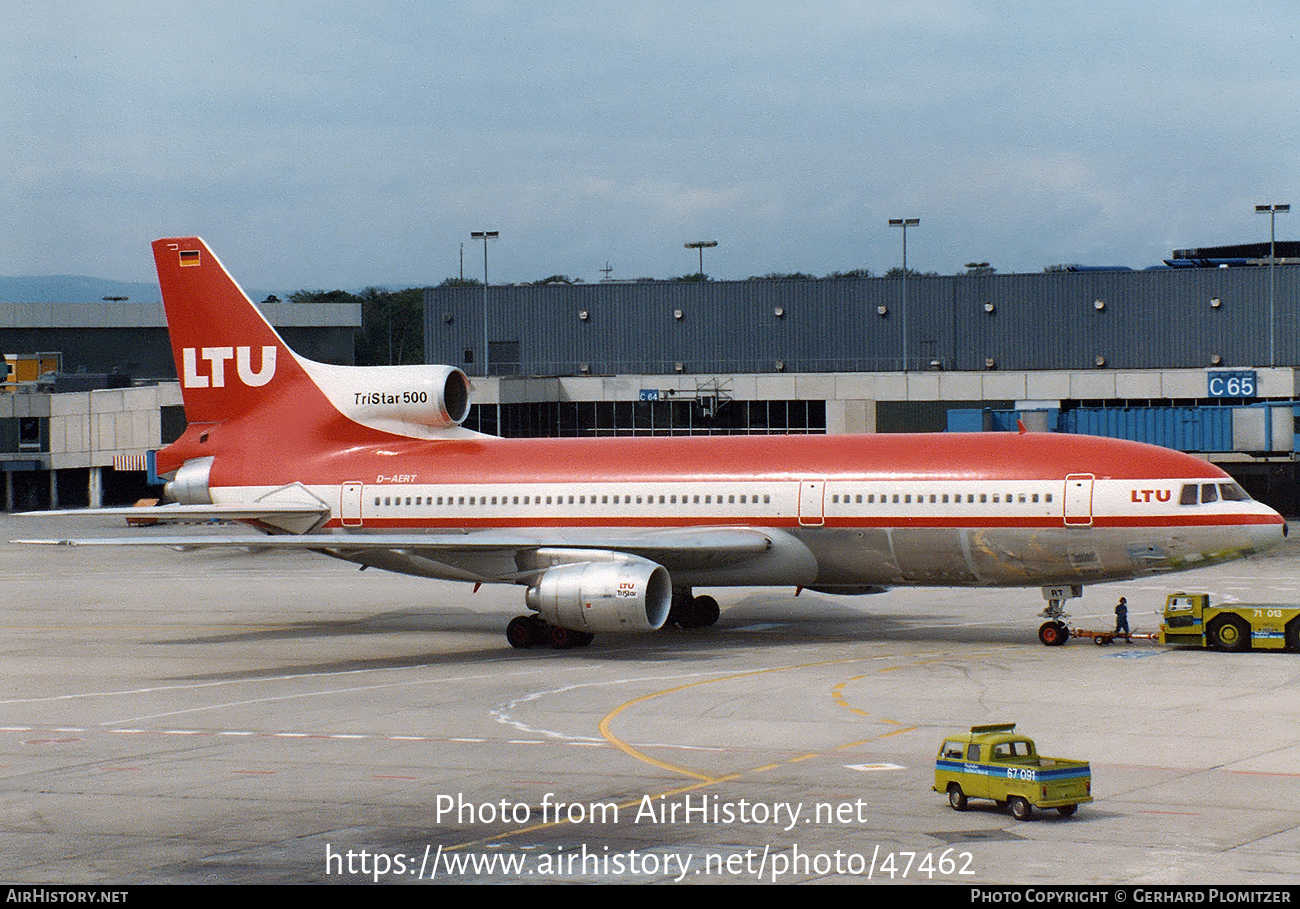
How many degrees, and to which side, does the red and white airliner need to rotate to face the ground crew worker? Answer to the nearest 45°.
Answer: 0° — it already faces them

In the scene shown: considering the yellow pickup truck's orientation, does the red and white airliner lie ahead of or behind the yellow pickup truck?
ahead

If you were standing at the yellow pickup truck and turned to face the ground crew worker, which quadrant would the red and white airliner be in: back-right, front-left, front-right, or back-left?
front-left

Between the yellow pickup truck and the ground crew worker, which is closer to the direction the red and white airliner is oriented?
the ground crew worker

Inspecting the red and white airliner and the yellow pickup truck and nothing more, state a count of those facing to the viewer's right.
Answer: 1

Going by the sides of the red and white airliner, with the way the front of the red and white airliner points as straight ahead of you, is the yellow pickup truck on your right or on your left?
on your right

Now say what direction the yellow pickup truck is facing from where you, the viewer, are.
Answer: facing away from the viewer and to the left of the viewer

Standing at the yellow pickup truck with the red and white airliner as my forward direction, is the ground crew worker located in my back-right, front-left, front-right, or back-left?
front-right

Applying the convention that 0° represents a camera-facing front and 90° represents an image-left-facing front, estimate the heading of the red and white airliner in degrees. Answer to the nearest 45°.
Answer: approximately 270°
